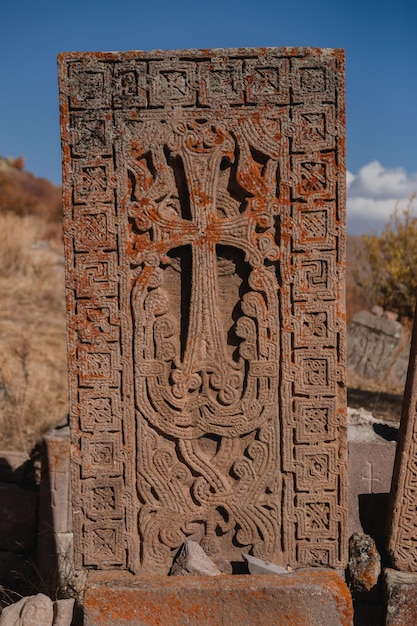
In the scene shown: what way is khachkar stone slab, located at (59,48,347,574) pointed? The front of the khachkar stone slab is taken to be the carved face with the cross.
toward the camera

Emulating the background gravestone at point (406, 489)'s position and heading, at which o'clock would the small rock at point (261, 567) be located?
The small rock is roughly at 2 o'clock from the background gravestone.

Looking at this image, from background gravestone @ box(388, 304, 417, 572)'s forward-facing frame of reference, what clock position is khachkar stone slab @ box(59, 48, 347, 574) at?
The khachkar stone slab is roughly at 2 o'clock from the background gravestone.

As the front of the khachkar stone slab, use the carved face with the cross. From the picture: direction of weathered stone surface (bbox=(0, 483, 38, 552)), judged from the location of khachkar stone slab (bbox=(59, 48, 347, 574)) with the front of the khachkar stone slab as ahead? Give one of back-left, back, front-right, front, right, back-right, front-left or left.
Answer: back-right

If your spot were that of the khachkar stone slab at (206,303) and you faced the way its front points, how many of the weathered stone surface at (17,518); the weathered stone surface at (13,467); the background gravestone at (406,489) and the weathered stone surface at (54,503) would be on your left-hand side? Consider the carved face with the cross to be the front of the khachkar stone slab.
1

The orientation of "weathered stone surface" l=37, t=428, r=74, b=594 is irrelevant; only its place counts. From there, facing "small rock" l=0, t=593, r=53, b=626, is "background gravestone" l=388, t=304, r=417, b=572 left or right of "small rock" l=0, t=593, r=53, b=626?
left

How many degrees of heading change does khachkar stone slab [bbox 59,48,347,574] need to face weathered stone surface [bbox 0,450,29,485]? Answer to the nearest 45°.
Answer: approximately 135° to its right

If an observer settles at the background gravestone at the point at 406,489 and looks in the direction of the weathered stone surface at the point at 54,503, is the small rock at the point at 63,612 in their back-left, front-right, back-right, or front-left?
front-left

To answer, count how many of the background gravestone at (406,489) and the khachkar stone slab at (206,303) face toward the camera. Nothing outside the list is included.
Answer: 2

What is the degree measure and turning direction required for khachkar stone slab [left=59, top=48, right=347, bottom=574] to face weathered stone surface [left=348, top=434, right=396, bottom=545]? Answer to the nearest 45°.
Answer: approximately 135° to its left

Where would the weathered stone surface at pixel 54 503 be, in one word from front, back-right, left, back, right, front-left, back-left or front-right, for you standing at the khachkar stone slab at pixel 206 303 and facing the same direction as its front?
back-right

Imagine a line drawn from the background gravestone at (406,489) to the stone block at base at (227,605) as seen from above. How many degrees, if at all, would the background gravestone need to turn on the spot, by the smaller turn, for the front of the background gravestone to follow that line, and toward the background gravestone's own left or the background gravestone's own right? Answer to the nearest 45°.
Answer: approximately 45° to the background gravestone's own right

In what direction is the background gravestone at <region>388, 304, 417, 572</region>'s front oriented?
toward the camera

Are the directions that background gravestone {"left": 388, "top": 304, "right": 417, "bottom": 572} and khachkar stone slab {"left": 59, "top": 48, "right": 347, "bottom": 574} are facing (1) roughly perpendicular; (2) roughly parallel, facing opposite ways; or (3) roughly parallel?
roughly parallel
